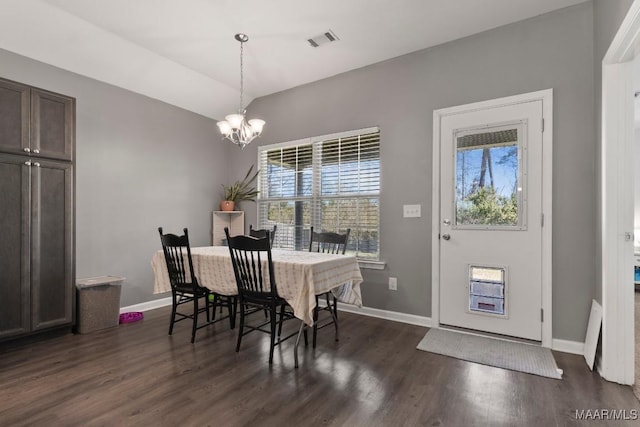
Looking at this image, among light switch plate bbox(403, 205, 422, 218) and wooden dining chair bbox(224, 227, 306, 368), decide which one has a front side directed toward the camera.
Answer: the light switch plate

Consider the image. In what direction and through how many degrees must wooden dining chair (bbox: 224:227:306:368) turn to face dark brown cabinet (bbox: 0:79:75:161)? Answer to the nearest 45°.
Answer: approximately 135° to its left

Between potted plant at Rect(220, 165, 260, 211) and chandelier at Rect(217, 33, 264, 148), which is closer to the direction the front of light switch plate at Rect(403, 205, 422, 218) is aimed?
the chandelier

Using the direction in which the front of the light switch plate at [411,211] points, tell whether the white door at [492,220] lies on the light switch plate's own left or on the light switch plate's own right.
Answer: on the light switch plate's own left

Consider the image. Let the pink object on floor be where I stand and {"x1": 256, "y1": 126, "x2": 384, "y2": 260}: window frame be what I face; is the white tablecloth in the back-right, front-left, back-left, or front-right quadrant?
front-right

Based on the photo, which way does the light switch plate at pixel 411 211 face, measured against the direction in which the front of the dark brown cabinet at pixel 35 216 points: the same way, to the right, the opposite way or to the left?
to the right

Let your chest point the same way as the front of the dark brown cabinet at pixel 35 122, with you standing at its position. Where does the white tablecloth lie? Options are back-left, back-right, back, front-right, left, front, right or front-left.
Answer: front

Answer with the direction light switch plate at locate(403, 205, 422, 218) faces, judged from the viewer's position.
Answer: facing the viewer

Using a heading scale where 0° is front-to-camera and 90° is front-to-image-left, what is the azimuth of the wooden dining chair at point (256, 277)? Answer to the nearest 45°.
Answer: approximately 225°

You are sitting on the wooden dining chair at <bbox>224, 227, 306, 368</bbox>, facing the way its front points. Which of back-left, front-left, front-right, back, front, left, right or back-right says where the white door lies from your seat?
front-right

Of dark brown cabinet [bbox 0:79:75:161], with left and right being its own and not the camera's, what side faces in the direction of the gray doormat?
front

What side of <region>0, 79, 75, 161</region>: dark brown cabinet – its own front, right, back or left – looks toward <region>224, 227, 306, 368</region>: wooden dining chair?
front

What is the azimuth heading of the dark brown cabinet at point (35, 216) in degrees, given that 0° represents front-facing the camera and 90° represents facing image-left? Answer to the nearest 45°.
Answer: approximately 315°

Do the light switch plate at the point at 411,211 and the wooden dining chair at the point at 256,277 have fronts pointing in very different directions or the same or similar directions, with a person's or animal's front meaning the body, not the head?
very different directions

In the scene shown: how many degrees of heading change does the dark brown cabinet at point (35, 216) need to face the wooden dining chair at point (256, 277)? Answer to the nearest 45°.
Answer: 0° — it already faces it

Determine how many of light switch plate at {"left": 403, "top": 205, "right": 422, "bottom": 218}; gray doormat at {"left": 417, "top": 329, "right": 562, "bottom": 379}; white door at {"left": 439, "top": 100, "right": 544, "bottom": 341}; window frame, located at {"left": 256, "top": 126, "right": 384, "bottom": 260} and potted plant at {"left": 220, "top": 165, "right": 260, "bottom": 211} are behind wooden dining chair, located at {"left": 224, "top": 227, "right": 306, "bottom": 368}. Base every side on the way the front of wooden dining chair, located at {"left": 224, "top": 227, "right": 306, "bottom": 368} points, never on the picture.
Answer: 0

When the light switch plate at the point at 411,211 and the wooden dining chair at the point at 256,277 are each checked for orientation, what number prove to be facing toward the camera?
1
